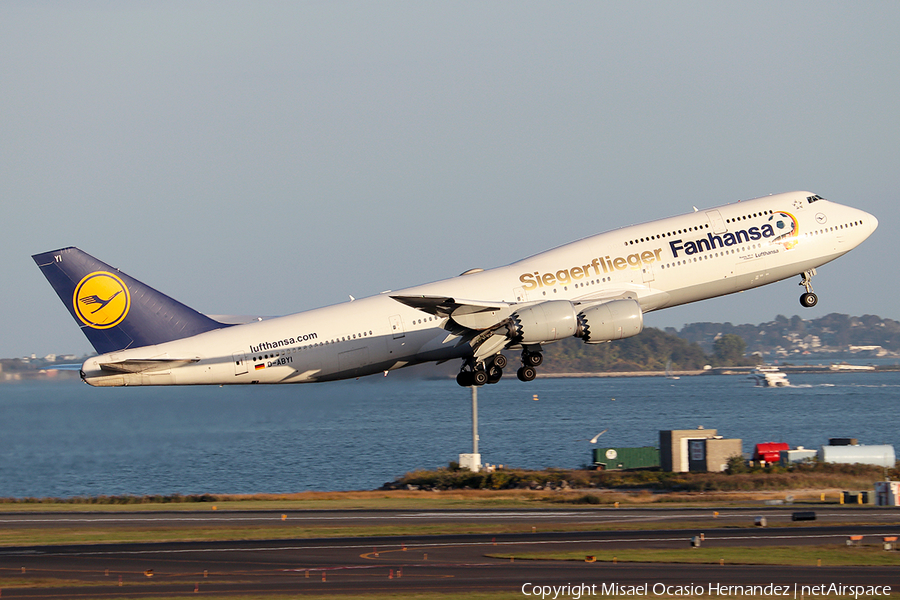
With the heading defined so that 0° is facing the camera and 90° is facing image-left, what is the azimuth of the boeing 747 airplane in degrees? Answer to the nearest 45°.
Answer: approximately 270°
